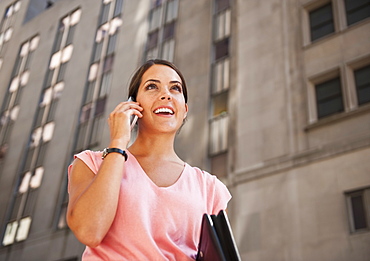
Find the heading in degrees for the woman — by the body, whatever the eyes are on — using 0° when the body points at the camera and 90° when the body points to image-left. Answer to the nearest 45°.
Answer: approximately 0°
